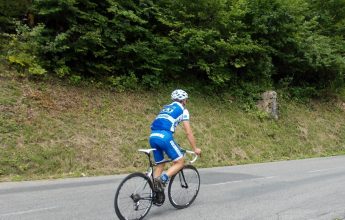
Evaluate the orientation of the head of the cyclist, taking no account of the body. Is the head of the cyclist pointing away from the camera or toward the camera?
away from the camera

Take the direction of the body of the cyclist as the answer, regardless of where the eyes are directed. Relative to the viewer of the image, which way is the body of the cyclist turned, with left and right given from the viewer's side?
facing away from the viewer and to the right of the viewer

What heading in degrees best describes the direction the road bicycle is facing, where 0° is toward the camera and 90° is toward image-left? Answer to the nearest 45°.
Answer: approximately 225°
